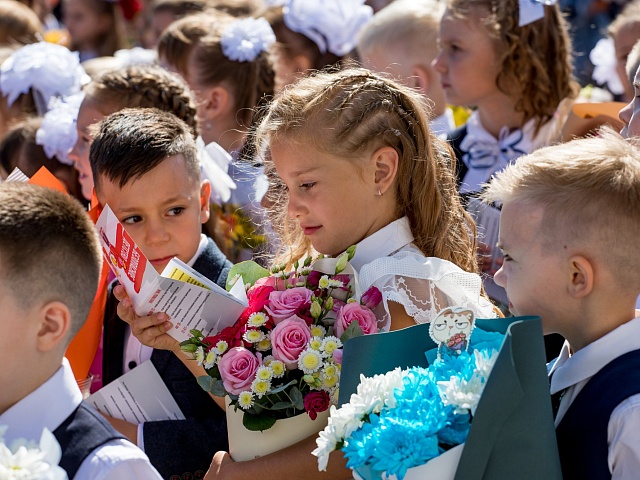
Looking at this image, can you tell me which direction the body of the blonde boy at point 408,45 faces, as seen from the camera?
to the viewer's left

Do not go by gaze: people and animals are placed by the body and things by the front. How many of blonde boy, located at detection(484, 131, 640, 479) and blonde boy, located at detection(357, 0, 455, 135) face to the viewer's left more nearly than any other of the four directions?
2

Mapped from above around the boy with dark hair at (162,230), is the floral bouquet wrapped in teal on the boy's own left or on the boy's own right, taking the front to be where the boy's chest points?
on the boy's own left

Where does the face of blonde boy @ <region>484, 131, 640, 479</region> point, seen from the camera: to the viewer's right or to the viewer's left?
to the viewer's left

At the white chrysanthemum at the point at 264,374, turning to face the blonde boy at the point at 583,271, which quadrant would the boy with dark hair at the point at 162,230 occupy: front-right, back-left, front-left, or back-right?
back-left

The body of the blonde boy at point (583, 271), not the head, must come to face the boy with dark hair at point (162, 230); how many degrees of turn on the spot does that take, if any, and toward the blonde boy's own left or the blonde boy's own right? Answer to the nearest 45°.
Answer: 0° — they already face them

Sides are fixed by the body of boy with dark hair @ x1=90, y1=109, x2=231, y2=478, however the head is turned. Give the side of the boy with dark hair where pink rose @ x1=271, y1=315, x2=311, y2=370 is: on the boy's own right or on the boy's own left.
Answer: on the boy's own left

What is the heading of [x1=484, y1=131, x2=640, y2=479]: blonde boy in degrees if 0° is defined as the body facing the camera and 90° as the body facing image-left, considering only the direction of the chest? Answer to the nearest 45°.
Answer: approximately 90°

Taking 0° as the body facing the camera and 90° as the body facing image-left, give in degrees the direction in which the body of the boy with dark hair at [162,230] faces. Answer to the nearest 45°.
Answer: approximately 45°
